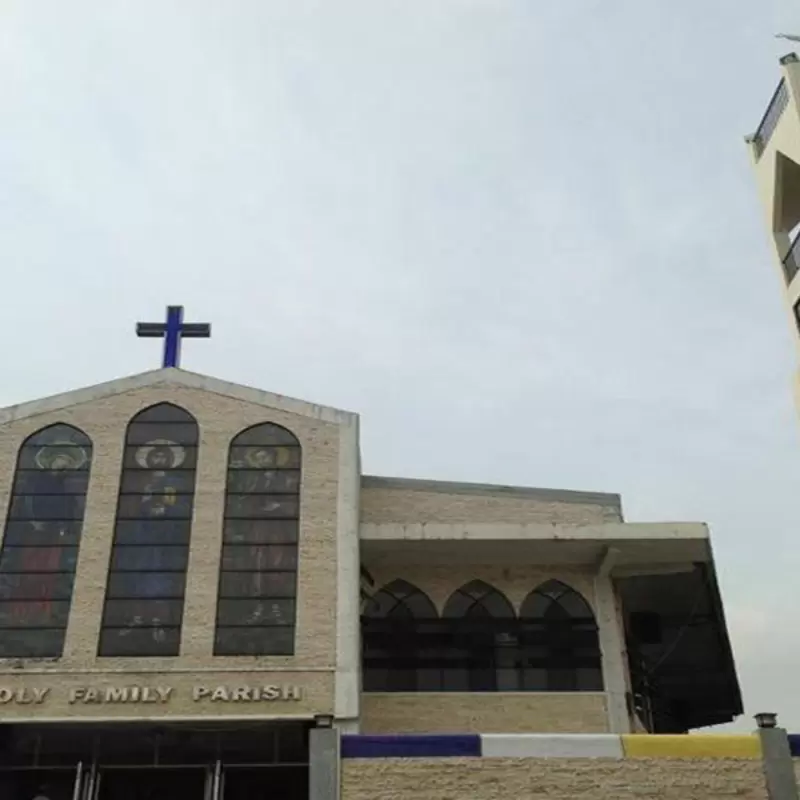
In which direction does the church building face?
toward the camera

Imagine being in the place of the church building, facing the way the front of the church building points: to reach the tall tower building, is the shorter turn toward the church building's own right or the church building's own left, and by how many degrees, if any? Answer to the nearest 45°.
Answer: approximately 90° to the church building's own left
